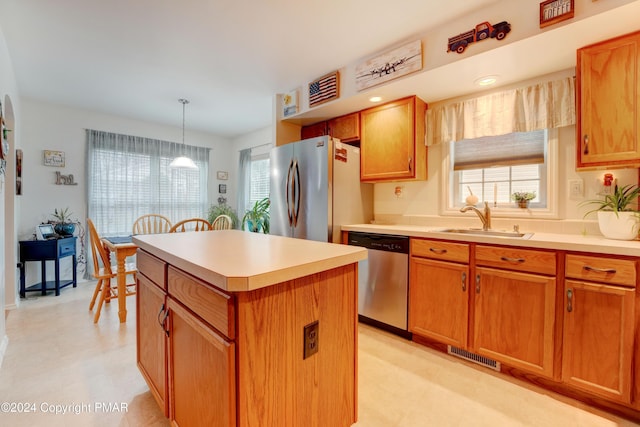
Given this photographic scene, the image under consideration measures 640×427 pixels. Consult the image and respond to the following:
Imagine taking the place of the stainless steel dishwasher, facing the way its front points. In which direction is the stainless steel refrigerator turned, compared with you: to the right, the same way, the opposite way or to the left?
the same way

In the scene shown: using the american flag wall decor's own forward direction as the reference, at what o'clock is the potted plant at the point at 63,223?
The potted plant is roughly at 2 o'clock from the american flag wall decor.

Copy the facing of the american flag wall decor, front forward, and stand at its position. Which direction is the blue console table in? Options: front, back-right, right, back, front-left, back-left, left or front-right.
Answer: front-right

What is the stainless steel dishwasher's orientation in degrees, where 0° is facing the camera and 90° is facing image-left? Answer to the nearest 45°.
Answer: approximately 45°

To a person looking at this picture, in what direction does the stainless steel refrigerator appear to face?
facing the viewer and to the left of the viewer

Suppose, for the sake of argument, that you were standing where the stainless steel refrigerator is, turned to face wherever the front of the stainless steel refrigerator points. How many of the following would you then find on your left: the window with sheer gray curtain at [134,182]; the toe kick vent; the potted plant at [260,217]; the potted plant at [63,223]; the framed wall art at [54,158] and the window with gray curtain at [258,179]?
1

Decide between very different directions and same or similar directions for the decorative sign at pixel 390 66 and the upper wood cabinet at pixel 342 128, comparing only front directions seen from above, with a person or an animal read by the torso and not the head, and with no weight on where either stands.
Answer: same or similar directions

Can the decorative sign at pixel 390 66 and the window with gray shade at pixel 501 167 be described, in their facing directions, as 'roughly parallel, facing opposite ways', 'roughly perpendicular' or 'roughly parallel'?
roughly parallel

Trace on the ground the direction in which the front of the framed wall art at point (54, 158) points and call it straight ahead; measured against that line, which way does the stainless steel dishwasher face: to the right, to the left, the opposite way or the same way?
to the right
